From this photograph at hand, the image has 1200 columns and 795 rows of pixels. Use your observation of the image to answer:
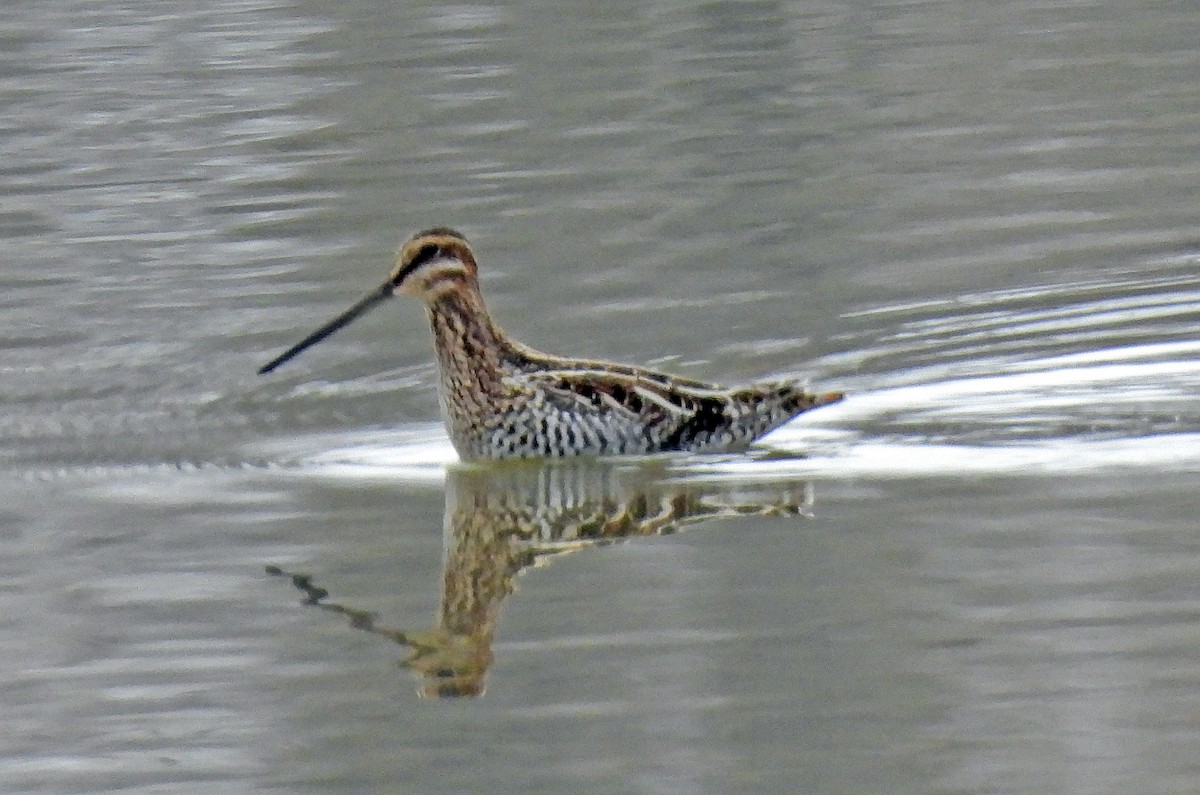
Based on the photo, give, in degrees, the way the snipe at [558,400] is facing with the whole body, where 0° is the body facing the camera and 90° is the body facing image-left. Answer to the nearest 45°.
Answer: approximately 90°
